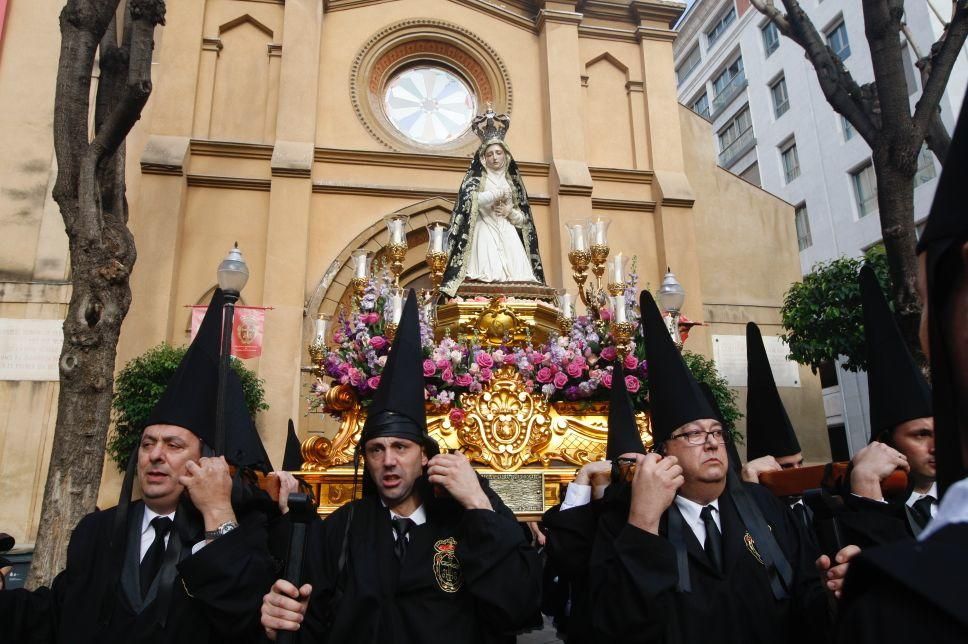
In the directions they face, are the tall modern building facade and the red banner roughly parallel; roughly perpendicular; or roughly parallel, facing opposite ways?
roughly perpendicular

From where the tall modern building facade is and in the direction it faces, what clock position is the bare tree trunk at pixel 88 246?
The bare tree trunk is roughly at 11 o'clock from the tall modern building facade.

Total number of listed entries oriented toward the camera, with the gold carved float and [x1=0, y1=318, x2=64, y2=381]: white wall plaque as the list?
2

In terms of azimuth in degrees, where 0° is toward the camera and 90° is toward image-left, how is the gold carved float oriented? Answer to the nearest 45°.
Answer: approximately 0°

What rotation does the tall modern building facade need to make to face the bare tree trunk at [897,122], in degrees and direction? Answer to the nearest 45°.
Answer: approximately 45° to its left

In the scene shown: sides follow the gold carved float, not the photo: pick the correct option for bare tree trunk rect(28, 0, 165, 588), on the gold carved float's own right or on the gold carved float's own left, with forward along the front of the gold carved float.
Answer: on the gold carved float's own right

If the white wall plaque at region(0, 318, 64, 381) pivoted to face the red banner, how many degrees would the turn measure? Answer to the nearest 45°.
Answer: approximately 45° to its left

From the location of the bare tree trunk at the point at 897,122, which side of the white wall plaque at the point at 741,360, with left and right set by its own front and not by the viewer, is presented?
front

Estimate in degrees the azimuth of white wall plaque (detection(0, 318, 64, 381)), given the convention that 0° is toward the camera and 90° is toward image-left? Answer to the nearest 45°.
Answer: approximately 0°

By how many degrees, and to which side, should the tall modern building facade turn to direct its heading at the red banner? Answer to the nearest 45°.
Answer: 0° — it already faces it

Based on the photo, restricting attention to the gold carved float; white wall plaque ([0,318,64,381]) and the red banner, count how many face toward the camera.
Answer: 3

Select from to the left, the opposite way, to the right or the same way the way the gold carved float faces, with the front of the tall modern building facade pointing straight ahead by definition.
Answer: to the left
